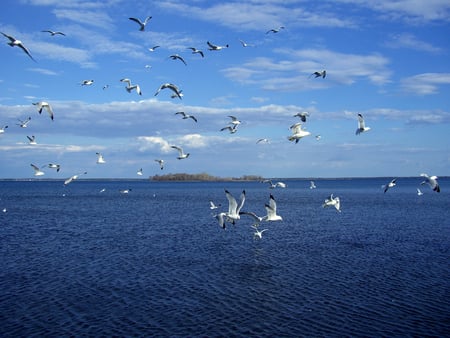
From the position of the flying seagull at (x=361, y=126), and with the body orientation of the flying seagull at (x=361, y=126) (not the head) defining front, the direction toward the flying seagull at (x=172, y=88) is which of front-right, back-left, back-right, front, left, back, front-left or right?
back

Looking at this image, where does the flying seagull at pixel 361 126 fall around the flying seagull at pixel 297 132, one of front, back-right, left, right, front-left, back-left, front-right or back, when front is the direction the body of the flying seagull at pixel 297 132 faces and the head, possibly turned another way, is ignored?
front-right

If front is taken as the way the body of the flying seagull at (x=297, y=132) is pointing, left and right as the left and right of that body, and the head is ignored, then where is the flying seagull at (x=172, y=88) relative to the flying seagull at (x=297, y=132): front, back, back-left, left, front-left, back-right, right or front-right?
back

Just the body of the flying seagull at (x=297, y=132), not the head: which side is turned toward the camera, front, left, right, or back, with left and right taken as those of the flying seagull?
right
